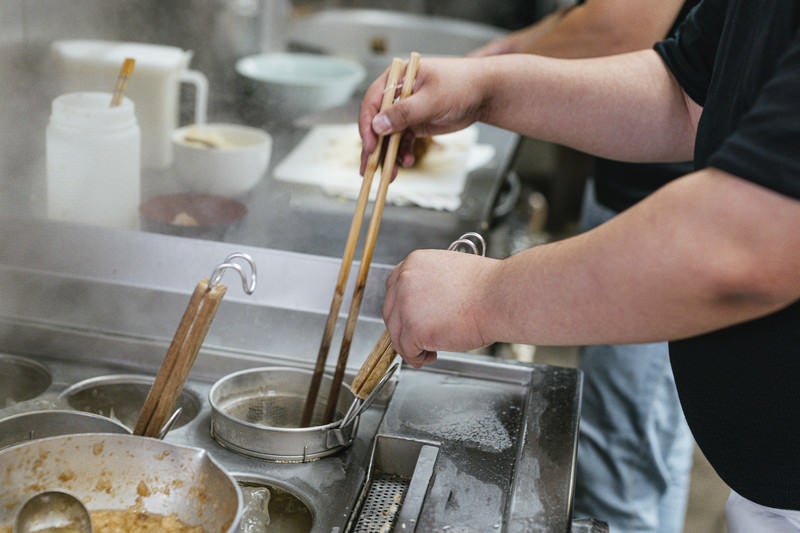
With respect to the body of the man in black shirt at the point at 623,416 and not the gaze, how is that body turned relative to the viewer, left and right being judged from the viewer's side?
facing to the left of the viewer

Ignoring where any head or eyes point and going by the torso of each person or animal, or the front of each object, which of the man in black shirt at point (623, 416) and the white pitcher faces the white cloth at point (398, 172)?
the man in black shirt

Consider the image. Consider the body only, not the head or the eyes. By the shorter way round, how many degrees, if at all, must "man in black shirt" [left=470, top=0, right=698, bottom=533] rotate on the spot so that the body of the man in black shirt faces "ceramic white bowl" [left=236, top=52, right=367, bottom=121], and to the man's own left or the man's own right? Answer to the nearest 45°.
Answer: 0° — they already face it

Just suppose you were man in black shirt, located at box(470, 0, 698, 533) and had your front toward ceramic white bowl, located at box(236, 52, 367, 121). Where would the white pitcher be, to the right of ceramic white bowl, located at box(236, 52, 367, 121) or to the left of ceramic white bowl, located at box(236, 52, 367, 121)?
left

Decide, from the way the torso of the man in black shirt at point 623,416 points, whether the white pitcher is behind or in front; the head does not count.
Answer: in front

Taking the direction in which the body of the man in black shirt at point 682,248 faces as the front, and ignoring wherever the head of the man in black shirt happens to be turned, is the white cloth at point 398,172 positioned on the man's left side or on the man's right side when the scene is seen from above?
on the man's right side

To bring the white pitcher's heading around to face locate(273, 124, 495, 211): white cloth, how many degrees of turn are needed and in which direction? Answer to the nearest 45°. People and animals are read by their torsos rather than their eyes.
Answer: approximately 180°

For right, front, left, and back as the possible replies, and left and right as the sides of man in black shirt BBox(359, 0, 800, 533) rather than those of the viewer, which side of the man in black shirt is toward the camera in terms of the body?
left

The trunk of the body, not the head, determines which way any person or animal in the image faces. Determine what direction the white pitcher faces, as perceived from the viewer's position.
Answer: facing to the left of the viewer

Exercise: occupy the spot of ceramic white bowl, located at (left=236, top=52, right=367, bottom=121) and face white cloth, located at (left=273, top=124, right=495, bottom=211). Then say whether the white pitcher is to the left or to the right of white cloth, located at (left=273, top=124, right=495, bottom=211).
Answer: right
